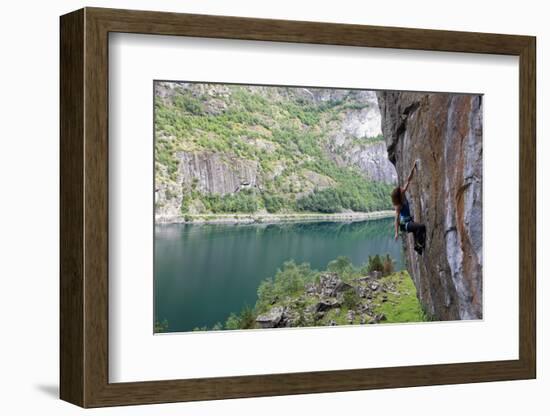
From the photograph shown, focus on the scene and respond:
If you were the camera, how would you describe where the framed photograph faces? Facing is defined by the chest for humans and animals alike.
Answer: facing the viewer and to the right of the viewer
